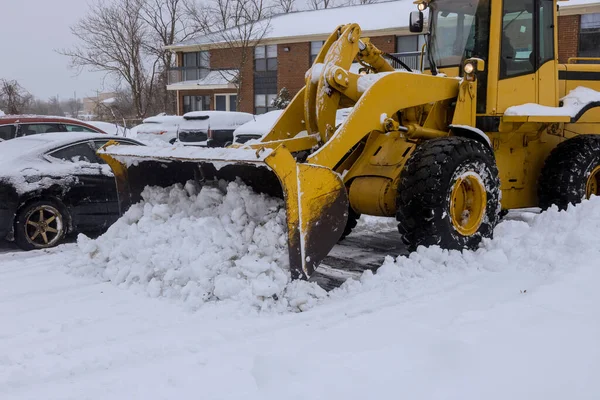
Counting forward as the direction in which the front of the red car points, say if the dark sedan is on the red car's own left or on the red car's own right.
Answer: on the red car's own right

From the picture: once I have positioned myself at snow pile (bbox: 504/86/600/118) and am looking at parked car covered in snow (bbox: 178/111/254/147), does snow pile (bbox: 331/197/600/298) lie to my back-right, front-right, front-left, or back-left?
back-left

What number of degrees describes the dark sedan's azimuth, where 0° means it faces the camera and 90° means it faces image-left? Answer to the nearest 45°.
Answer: approximately 225°

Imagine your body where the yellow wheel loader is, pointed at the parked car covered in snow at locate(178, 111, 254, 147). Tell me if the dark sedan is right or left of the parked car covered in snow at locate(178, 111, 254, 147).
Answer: left

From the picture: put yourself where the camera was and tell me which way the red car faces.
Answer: facing to the right of the viewer

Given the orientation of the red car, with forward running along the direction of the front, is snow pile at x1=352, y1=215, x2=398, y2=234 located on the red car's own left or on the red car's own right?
on the red car's own right
